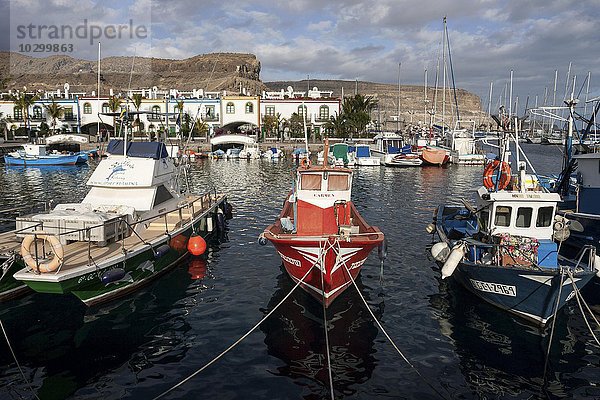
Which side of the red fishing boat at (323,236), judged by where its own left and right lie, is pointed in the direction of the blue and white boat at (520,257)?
left

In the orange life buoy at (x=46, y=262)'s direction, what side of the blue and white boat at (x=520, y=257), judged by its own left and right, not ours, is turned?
right

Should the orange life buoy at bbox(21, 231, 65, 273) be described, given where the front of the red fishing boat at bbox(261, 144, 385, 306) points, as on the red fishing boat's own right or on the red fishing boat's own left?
on the red fishing boat's own right

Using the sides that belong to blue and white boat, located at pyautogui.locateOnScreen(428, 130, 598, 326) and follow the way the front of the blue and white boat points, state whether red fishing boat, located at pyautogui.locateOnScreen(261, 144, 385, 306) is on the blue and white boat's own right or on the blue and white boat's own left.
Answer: on the blue and white boat's own right

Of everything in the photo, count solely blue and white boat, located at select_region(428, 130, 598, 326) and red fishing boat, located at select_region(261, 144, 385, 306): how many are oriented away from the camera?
0

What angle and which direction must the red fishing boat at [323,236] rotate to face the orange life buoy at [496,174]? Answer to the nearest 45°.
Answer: approximately 135° to its left

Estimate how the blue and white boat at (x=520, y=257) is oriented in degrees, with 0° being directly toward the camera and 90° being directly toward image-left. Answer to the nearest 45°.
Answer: approximately 315°

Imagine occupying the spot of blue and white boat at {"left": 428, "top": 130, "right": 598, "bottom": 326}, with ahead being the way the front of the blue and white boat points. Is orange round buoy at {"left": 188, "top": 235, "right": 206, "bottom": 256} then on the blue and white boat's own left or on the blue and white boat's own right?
on the blue and white boat's own right

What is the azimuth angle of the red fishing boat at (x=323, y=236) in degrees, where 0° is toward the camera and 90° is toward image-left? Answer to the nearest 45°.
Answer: approximately 0°
